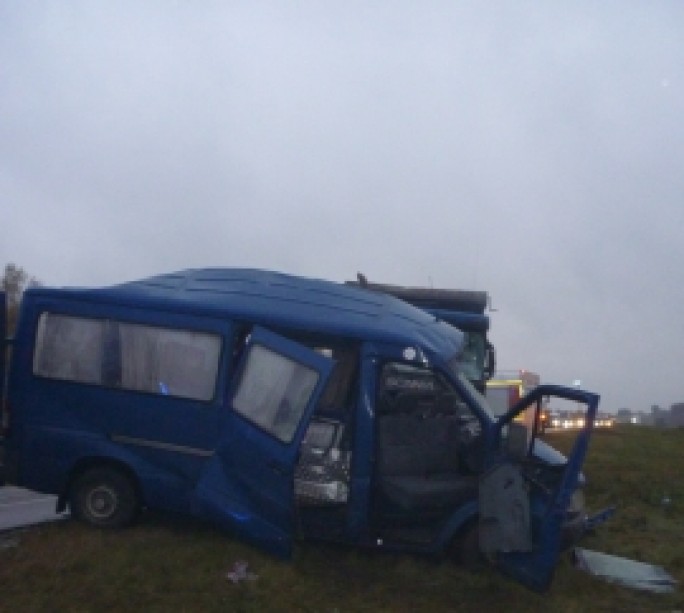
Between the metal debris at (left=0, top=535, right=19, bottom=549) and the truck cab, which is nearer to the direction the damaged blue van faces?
the truck cab

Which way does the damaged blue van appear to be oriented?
to the viewer's right

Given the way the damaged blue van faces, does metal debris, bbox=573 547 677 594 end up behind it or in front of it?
in front

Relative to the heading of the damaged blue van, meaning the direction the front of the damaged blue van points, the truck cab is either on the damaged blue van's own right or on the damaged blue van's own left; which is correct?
on the damaged blue van's own left

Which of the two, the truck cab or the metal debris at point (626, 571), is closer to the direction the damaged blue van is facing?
the metal debris

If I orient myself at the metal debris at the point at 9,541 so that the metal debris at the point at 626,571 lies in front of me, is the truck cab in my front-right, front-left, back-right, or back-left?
front-left
